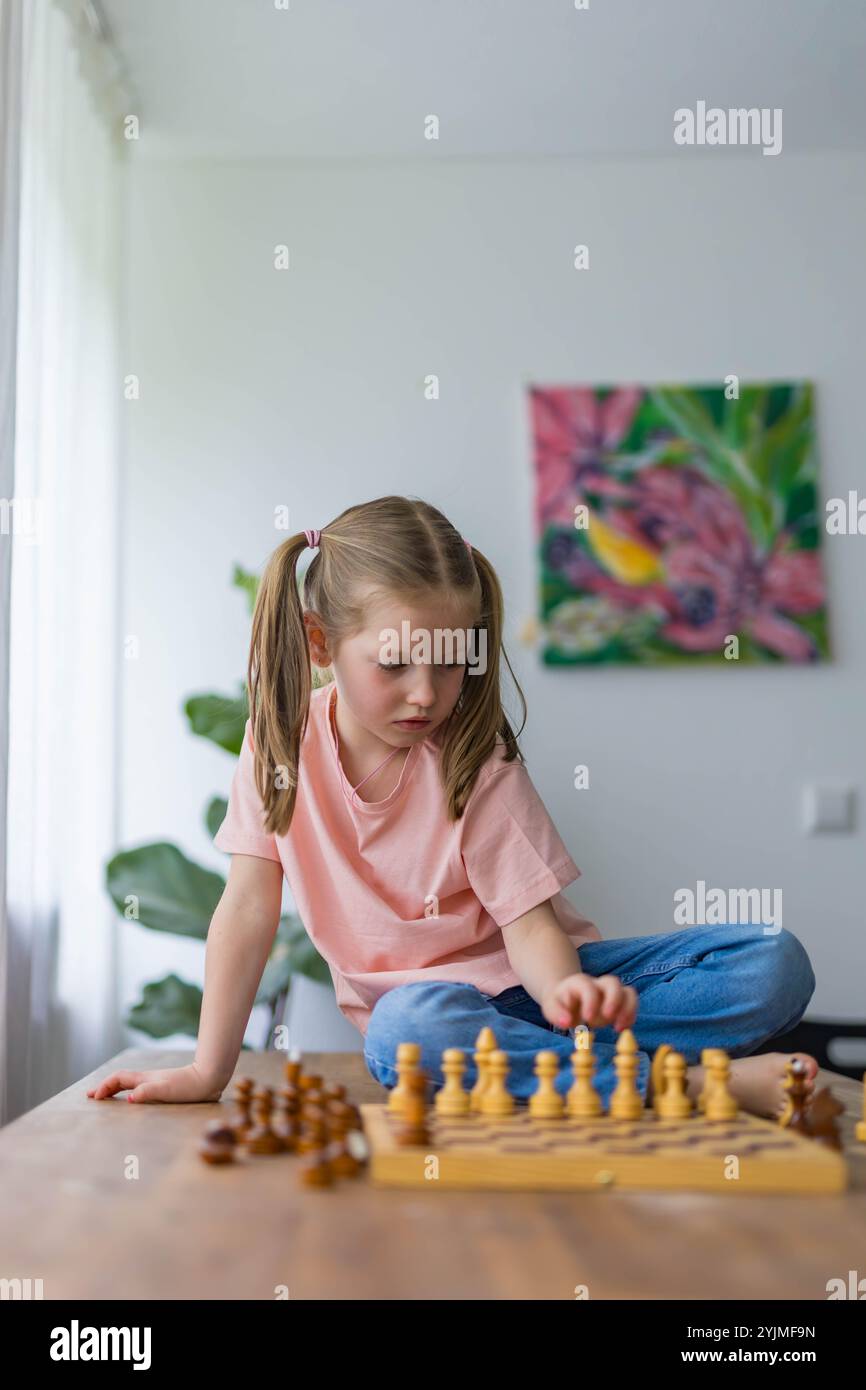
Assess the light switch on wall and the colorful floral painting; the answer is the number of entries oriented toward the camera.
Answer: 2

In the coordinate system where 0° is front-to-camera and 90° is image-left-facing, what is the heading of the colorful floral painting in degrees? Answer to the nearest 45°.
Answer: approximately 0°

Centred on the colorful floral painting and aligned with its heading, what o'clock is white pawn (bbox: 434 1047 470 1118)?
The white pawn is roughly at 12 o'clock from the colorful floral painting.

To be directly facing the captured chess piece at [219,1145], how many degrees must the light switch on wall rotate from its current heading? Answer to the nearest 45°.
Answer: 0° — it already faces it

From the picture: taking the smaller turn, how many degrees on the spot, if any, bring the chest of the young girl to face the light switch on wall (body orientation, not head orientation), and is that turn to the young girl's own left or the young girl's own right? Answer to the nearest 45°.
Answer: approximately 135° to the young girl's own left
